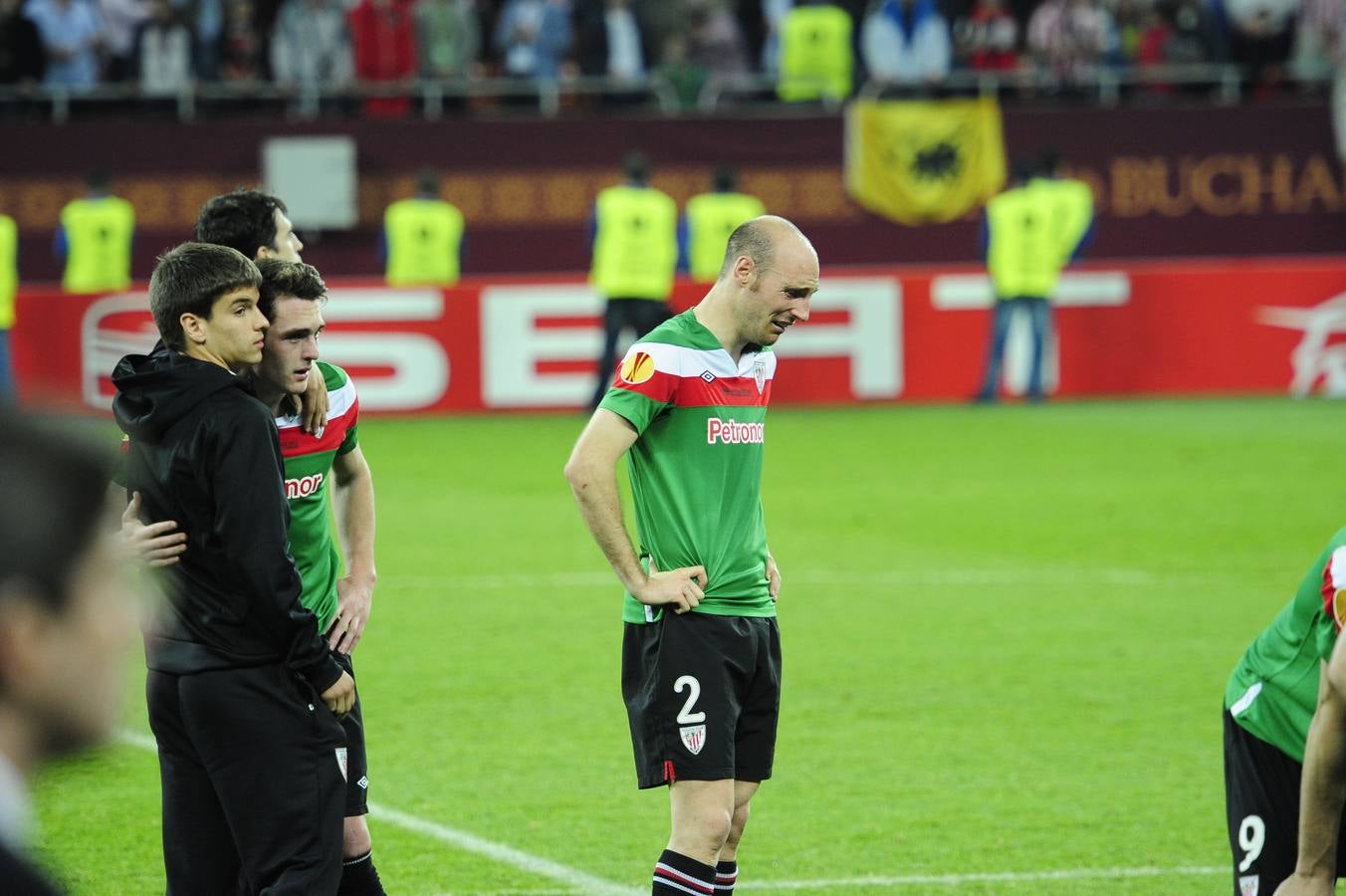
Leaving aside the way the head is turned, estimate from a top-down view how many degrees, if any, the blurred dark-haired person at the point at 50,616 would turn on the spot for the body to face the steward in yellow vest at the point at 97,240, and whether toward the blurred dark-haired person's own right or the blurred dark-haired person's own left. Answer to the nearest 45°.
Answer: approximately 90° to the blurred dark-haired person's own left

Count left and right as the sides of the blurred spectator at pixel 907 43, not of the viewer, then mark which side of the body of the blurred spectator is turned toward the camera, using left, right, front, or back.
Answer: front

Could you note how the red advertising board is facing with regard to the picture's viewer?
facing the viewer

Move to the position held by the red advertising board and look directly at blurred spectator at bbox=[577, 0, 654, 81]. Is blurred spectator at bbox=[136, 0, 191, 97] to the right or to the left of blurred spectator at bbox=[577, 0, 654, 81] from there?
left

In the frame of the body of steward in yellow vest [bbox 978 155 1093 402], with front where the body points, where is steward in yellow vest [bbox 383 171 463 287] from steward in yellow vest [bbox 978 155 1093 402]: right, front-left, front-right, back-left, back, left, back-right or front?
left

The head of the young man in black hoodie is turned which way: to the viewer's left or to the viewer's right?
to the viewer's right

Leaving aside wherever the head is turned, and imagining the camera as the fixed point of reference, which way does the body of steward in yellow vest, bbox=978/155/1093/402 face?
away from the camera

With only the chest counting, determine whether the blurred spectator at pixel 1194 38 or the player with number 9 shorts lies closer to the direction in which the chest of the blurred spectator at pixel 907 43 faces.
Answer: the player with number 9 shorts

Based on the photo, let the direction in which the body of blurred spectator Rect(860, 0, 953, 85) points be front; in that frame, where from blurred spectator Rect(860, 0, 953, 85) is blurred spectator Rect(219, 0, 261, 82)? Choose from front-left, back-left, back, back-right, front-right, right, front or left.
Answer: right

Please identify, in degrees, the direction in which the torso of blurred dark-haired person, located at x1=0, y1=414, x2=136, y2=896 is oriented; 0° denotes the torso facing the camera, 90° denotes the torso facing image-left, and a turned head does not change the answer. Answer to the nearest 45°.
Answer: approximately 270°

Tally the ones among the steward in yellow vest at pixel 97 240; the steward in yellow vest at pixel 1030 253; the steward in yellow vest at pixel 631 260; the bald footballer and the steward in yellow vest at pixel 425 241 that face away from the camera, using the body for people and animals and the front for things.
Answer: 4

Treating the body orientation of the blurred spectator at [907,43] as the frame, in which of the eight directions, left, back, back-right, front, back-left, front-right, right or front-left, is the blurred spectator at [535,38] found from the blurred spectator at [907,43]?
right

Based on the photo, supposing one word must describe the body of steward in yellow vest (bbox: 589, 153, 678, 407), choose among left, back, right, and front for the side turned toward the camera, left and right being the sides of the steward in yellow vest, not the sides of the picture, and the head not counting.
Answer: back
